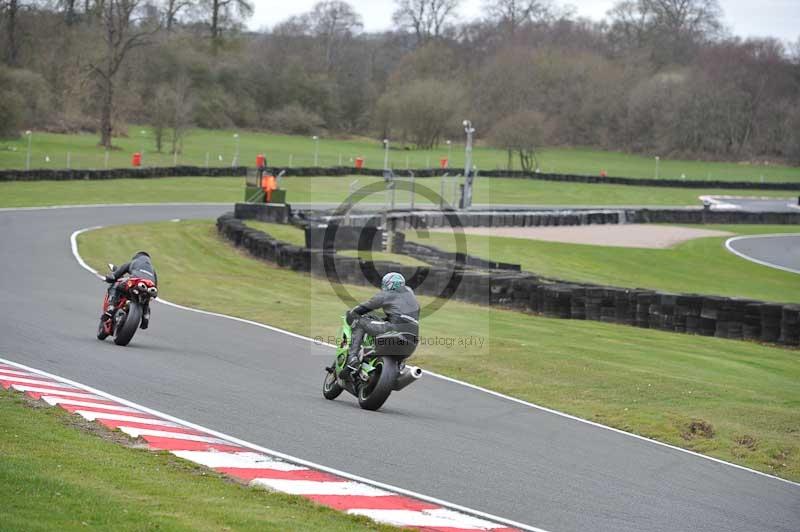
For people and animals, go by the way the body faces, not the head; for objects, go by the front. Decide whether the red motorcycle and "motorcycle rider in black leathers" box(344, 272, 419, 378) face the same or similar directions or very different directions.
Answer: same or similar directions

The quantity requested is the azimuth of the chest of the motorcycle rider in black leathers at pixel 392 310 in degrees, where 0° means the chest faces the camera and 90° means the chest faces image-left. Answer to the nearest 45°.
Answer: approximately 135°

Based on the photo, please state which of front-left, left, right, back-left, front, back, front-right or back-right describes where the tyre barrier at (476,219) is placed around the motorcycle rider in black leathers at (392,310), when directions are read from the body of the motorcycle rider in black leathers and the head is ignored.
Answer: front-right

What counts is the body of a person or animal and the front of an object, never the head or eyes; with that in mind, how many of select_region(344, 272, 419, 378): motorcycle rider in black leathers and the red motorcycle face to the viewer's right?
0

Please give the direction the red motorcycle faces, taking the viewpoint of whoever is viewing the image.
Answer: facing away from the viewer and to the left of the viewer

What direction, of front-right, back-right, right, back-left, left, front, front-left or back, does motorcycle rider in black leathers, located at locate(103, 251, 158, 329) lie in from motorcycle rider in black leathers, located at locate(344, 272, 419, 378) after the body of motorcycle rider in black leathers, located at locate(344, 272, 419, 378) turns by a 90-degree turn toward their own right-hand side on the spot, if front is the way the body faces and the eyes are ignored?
left

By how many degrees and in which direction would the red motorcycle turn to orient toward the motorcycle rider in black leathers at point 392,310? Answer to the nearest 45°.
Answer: approximately 180°

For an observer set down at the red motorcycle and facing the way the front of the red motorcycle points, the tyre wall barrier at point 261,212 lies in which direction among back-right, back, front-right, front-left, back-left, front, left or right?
front-right
